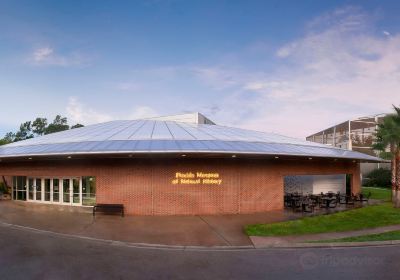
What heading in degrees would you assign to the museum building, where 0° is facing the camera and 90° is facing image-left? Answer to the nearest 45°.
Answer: approximately 0°

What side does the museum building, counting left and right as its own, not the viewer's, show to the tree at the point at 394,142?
left

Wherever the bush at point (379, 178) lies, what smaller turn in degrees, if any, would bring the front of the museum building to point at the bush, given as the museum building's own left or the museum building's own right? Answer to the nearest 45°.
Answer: approximately 135° to the museum building's own left

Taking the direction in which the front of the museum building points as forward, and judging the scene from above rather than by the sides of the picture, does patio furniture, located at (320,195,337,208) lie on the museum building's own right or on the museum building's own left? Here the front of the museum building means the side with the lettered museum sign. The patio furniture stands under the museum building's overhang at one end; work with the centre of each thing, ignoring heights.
on the museum building's own left
